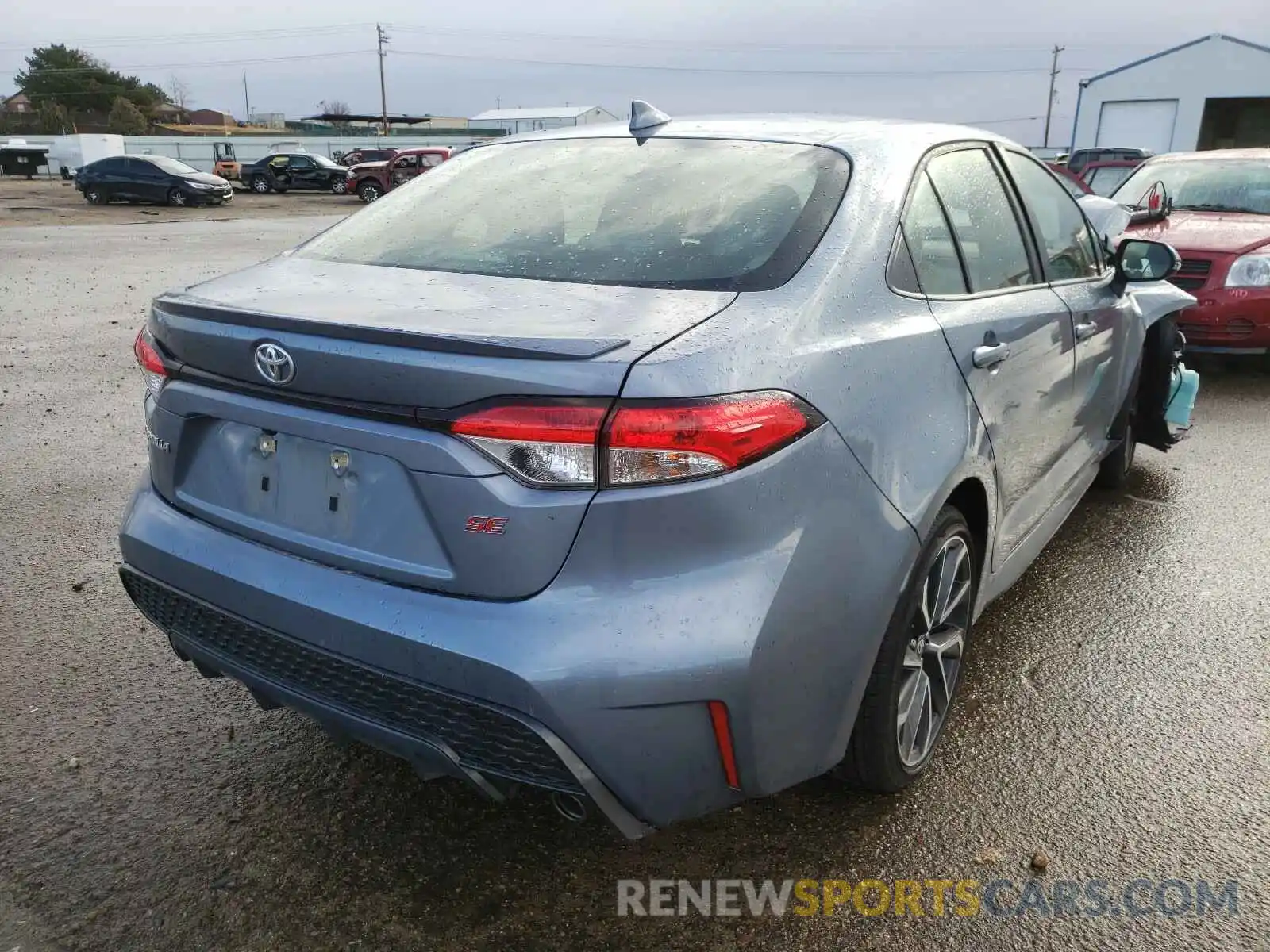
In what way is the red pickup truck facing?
to the viewer's left

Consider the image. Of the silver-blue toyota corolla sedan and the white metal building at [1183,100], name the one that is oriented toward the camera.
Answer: the white metal building

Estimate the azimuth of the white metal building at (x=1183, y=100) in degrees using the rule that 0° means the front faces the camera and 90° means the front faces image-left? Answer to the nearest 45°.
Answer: approximately 0°

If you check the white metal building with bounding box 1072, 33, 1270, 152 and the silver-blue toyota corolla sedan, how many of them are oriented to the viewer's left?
0

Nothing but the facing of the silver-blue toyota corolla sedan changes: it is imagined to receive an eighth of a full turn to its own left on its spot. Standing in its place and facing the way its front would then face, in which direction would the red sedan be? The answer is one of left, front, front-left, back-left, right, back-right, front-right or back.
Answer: front-right

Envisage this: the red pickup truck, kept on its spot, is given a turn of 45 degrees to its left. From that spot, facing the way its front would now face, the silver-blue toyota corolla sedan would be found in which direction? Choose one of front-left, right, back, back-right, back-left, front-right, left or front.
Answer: front-left

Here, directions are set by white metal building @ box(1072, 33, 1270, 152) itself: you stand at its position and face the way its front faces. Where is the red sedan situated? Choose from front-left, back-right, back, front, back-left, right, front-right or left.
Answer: front

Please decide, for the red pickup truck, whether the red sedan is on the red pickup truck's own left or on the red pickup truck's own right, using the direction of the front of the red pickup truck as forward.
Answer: on the red pickup truck's own left

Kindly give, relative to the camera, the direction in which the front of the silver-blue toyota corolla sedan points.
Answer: facing away from the viewer and to the right of the viewer

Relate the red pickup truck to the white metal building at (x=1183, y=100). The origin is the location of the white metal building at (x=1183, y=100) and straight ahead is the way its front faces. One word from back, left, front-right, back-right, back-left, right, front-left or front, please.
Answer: front-right

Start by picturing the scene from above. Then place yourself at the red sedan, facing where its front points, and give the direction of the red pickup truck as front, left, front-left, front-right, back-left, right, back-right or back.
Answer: right

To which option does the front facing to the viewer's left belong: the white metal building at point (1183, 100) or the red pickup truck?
the red pickup truck

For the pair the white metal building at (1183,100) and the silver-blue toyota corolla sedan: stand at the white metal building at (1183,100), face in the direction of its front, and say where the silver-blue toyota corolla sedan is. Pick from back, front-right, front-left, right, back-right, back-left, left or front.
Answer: front

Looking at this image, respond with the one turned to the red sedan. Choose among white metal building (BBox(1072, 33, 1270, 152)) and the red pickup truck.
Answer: the white metal building

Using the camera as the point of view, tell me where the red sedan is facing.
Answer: facing the viewer and to the left of the viewer
